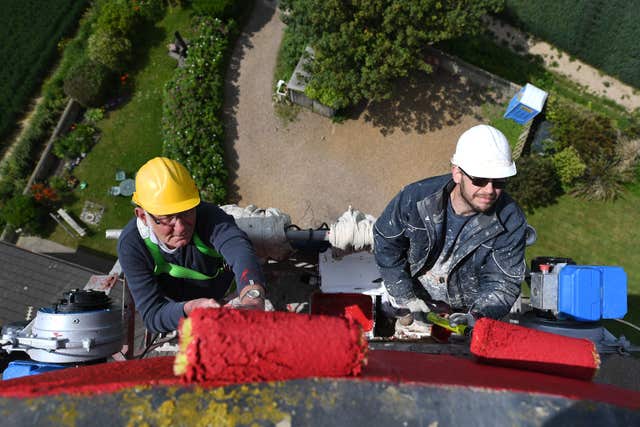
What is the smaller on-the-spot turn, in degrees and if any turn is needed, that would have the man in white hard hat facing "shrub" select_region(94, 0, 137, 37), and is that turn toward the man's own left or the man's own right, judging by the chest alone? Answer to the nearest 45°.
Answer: approximately 135° to the man's own right

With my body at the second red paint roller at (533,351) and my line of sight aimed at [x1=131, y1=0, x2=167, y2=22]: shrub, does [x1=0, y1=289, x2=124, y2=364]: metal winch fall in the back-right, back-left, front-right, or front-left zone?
front-left

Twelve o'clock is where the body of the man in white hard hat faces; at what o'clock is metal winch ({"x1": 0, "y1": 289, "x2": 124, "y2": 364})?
The metal winch is roughly at 2 o'clock from the man in white hard hat.

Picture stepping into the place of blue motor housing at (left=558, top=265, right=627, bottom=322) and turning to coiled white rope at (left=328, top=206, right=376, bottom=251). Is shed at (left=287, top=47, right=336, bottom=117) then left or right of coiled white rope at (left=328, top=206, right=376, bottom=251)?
right

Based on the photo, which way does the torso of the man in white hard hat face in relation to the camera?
toward the camera

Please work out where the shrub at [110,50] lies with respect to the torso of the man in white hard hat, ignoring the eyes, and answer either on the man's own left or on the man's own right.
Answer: on the man's own right

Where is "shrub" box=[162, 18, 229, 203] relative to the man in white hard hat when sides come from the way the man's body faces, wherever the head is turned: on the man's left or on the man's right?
on the man's right

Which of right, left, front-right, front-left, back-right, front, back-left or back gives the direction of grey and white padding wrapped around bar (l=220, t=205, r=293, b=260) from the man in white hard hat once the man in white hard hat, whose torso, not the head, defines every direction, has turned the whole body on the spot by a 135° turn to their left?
back-left

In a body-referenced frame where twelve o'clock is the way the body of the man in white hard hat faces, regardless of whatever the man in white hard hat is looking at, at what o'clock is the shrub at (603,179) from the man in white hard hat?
The shrub is roughly at 7 o'clock from the man in white hard hat.

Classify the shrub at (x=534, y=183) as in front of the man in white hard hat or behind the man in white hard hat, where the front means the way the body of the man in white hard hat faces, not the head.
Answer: behind

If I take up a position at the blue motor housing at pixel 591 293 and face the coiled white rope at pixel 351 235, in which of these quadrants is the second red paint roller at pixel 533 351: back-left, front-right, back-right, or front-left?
front-left
